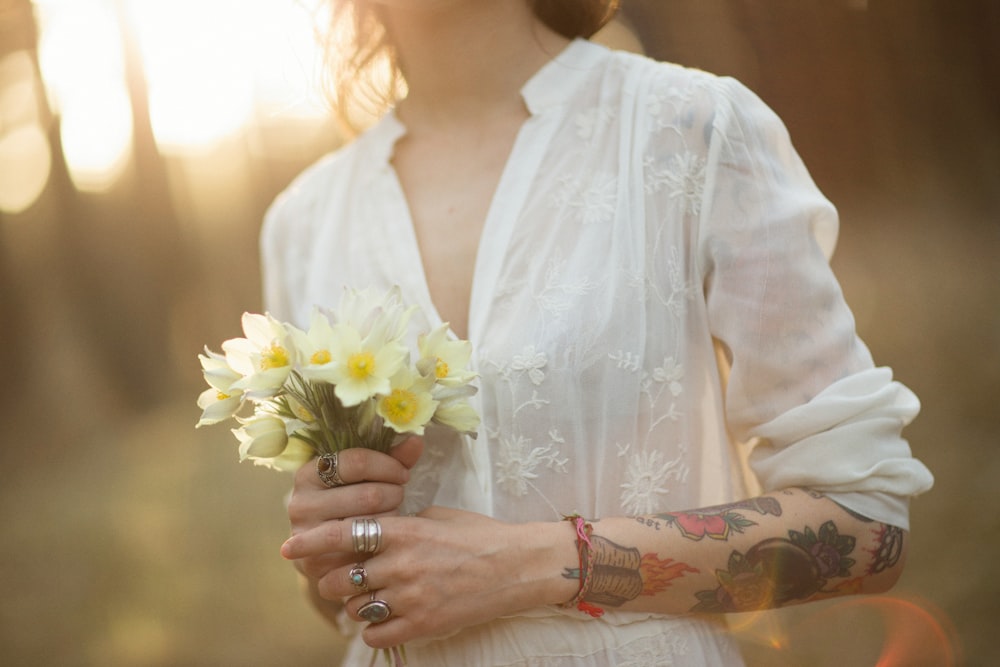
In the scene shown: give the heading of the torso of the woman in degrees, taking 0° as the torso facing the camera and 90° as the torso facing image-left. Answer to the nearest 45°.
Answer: approximately 45°
